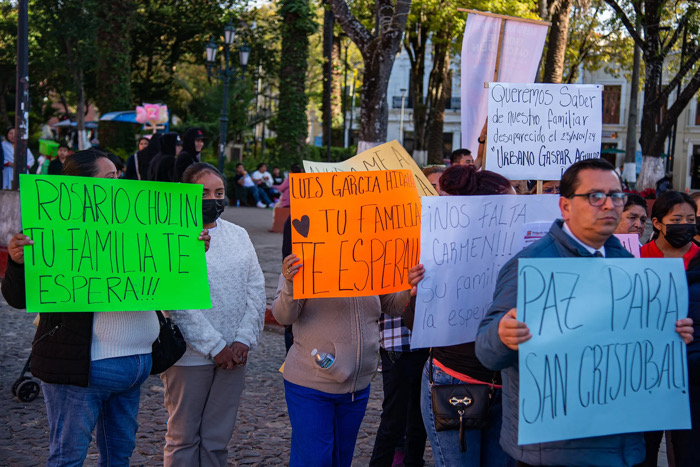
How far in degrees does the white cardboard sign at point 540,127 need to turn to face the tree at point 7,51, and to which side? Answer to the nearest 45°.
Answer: approximately 135° to its right

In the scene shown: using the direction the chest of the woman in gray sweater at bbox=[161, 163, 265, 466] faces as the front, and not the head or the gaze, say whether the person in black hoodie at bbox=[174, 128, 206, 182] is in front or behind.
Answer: behind

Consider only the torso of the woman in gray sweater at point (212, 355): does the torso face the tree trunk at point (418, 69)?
no

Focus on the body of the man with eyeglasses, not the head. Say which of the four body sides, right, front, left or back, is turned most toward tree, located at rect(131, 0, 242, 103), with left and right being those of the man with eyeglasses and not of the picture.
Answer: back

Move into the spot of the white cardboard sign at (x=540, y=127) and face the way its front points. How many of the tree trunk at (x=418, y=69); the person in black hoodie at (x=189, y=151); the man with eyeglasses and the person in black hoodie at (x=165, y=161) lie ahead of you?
1

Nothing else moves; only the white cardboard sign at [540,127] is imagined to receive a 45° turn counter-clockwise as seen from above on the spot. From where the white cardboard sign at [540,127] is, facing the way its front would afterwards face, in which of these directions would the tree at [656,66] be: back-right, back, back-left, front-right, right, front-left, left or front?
back-left

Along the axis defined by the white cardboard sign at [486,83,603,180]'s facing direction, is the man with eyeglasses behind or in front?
in front

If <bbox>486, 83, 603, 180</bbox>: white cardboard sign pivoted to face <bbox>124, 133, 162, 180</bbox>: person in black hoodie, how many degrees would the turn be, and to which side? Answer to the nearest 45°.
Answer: approximately 135° to its right

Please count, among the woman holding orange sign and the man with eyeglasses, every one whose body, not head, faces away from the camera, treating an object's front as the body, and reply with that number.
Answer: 0

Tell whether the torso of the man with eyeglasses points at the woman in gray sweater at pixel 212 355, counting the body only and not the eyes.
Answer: no

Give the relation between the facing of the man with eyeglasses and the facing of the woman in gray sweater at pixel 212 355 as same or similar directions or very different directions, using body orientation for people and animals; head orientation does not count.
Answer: same or similar directions

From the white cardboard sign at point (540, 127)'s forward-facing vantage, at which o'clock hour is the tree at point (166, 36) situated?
The tree is roughly at 5 o'clock from the white cardboard sign.

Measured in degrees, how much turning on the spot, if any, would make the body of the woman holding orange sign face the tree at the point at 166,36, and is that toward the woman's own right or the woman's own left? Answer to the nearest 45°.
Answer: approximately 135° to the woman's own left

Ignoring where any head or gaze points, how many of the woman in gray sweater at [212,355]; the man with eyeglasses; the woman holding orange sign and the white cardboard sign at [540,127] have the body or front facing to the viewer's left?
0

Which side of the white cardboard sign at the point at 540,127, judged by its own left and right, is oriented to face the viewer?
front

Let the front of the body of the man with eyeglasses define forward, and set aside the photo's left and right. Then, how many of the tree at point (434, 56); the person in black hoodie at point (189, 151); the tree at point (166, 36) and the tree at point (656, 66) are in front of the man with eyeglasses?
0

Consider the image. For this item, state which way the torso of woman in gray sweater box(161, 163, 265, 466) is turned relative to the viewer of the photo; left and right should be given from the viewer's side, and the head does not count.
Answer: facing the viewer and to the right of the viewer
